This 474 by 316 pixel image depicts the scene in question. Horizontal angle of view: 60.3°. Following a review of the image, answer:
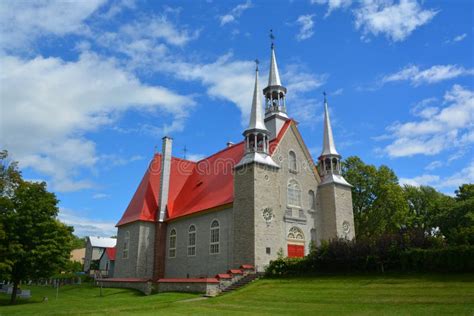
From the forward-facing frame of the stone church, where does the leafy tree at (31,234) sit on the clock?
The leafy tree is roughly at 4 o'clock from the stone church.

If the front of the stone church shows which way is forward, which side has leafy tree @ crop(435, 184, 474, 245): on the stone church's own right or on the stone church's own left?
on the stone church's own left

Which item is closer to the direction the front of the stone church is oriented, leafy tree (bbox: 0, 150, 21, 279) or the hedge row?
the hedge row

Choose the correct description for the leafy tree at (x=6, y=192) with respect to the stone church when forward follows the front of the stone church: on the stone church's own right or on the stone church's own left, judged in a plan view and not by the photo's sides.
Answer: on the stone church's own right

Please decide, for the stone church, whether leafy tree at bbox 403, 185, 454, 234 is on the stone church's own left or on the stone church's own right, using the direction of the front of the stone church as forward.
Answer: on the stone church's own left

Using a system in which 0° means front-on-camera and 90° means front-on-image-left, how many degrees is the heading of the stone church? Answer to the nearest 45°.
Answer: approximately 315°

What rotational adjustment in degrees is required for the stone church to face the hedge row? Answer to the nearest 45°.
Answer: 0° — it already faces it
